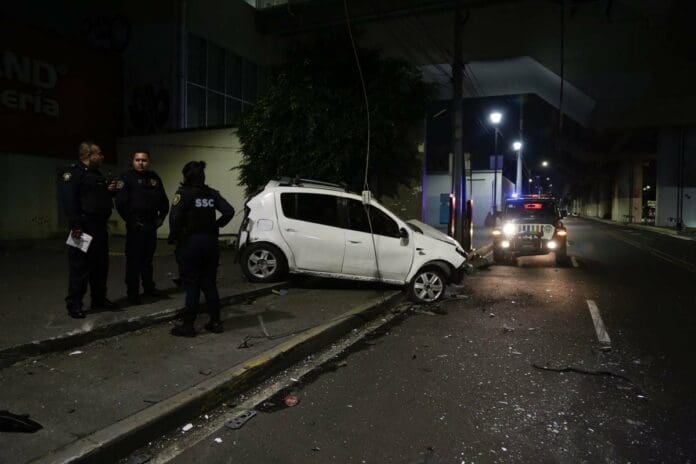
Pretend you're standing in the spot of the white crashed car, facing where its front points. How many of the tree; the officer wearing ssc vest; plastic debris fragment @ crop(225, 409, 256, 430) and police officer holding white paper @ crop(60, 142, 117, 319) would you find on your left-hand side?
1

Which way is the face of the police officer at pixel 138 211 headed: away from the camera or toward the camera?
toward the camera

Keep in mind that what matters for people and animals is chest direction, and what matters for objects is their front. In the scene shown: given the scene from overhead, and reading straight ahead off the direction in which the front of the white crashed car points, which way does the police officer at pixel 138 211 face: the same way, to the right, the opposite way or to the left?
to the right

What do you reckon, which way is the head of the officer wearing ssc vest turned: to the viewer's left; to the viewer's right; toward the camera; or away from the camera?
away from the camera

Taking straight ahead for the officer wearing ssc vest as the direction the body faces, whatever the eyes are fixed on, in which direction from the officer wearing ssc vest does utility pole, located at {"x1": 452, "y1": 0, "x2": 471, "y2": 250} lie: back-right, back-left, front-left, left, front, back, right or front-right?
right

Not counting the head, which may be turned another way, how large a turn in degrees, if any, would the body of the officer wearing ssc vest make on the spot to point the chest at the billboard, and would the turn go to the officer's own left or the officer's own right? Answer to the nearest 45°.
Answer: approximately 45° to the officer's own right

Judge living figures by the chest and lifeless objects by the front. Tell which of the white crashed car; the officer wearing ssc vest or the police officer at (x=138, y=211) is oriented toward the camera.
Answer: the police officer

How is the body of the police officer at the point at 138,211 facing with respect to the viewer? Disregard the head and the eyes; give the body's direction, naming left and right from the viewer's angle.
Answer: facing the viewer

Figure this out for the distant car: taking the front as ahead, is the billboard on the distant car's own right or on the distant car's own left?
on the distant car's own right

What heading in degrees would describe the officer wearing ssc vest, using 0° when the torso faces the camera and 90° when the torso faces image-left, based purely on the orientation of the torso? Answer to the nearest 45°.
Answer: approximately 135°

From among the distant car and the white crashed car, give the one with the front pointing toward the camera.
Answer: the distant car

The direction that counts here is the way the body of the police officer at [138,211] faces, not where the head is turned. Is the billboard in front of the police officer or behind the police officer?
behind
